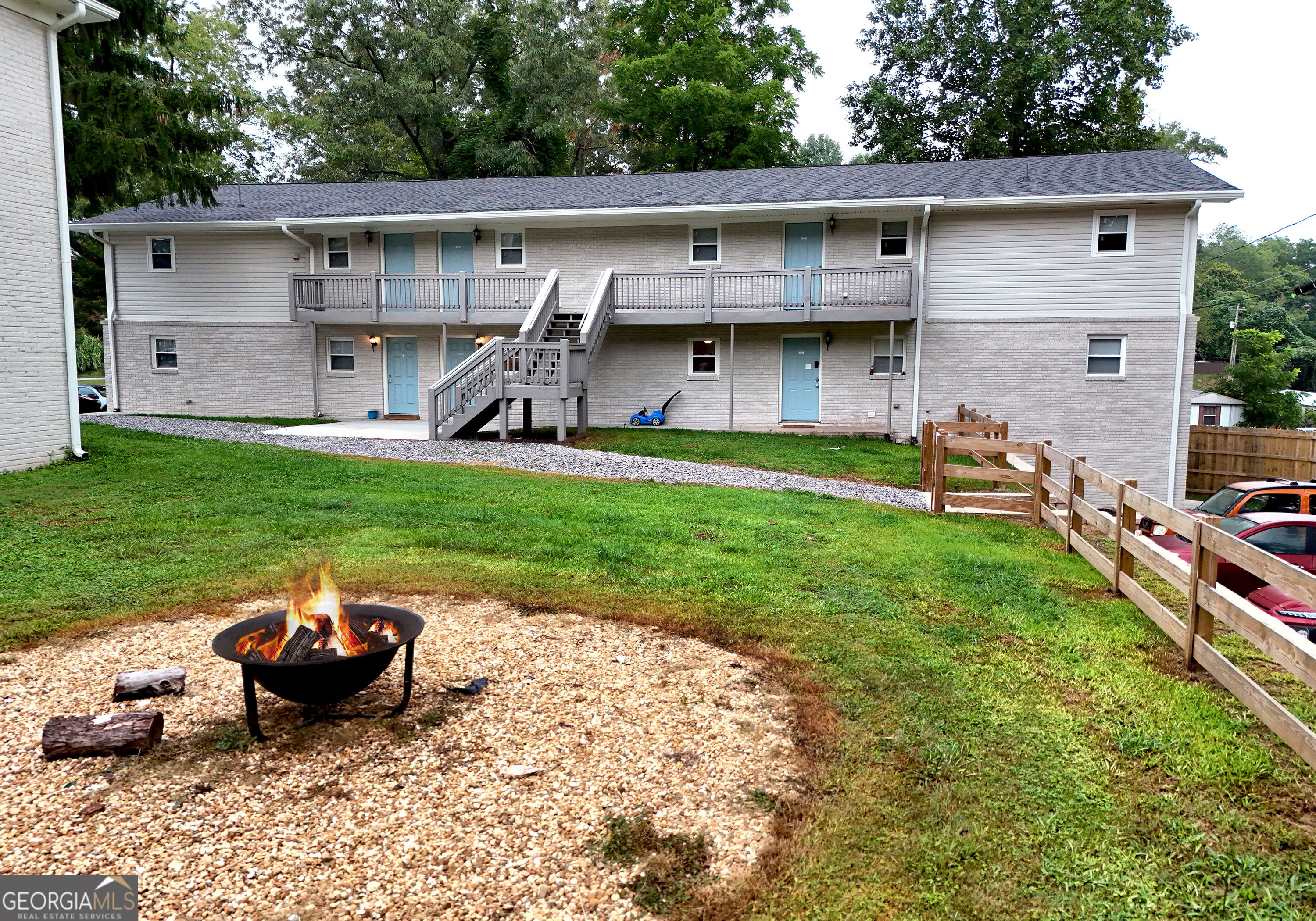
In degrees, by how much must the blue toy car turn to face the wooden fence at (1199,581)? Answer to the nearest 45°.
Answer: approximately 90° to its left

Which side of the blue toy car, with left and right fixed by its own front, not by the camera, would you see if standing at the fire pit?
left

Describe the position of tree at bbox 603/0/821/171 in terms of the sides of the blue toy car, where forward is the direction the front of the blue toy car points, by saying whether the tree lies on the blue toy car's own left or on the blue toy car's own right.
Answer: on the blue toy car's own right

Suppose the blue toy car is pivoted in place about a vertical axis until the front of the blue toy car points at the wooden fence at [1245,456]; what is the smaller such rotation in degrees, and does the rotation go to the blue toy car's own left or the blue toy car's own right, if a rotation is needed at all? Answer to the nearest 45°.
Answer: approximately 180°

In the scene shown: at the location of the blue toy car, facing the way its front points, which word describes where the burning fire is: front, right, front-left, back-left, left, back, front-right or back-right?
left

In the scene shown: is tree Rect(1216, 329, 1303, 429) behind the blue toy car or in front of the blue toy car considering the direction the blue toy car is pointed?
behind

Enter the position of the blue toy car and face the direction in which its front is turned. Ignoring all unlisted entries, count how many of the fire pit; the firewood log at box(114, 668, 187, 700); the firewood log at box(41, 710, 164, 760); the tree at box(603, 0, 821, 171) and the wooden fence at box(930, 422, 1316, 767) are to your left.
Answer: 4

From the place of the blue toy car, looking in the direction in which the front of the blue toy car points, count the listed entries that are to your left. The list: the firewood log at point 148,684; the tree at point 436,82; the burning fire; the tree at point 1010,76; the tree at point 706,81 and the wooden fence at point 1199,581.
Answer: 3

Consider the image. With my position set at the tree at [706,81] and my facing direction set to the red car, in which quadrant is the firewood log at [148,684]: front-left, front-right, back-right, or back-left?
front-right

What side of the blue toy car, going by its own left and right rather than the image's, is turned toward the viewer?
left
